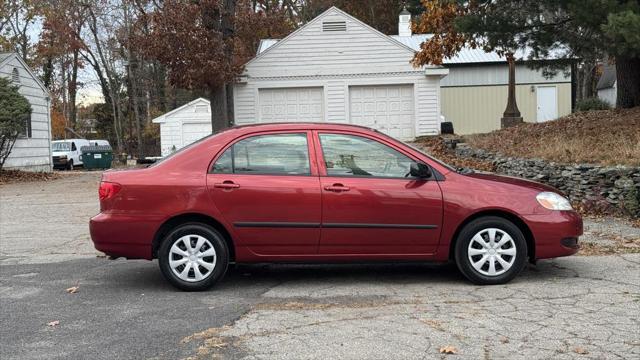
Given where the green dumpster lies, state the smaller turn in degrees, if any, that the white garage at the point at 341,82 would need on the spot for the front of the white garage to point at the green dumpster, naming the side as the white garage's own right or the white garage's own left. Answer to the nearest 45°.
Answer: approximately 135° to the white garage's own right

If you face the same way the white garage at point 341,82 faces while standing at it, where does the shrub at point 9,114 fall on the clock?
The shrub is roughly at 3 o'clock from the white garage.

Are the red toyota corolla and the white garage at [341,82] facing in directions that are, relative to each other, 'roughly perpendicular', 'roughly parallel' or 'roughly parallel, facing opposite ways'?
roughly perpendicular

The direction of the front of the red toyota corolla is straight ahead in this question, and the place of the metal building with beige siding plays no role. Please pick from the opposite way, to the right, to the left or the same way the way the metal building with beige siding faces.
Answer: to the right

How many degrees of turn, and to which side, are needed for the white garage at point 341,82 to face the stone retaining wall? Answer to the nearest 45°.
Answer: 0° — it already faces it

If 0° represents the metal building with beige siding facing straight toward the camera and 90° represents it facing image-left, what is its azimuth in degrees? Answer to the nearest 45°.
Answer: approximately 0°

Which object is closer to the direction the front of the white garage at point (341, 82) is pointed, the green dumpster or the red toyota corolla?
the red toyota corolla

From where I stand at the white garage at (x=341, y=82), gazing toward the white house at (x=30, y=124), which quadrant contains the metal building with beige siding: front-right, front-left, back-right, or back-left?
back-right

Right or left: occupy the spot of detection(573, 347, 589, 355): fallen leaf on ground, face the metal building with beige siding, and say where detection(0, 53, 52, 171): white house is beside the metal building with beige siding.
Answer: left

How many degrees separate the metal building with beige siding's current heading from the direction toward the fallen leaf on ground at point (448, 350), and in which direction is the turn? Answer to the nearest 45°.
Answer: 0° — it already faces it

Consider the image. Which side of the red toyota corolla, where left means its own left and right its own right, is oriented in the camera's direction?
right

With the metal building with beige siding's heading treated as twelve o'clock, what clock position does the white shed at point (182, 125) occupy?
The white shed is roughly at 3 o'clock from the metal building with beige siding.
